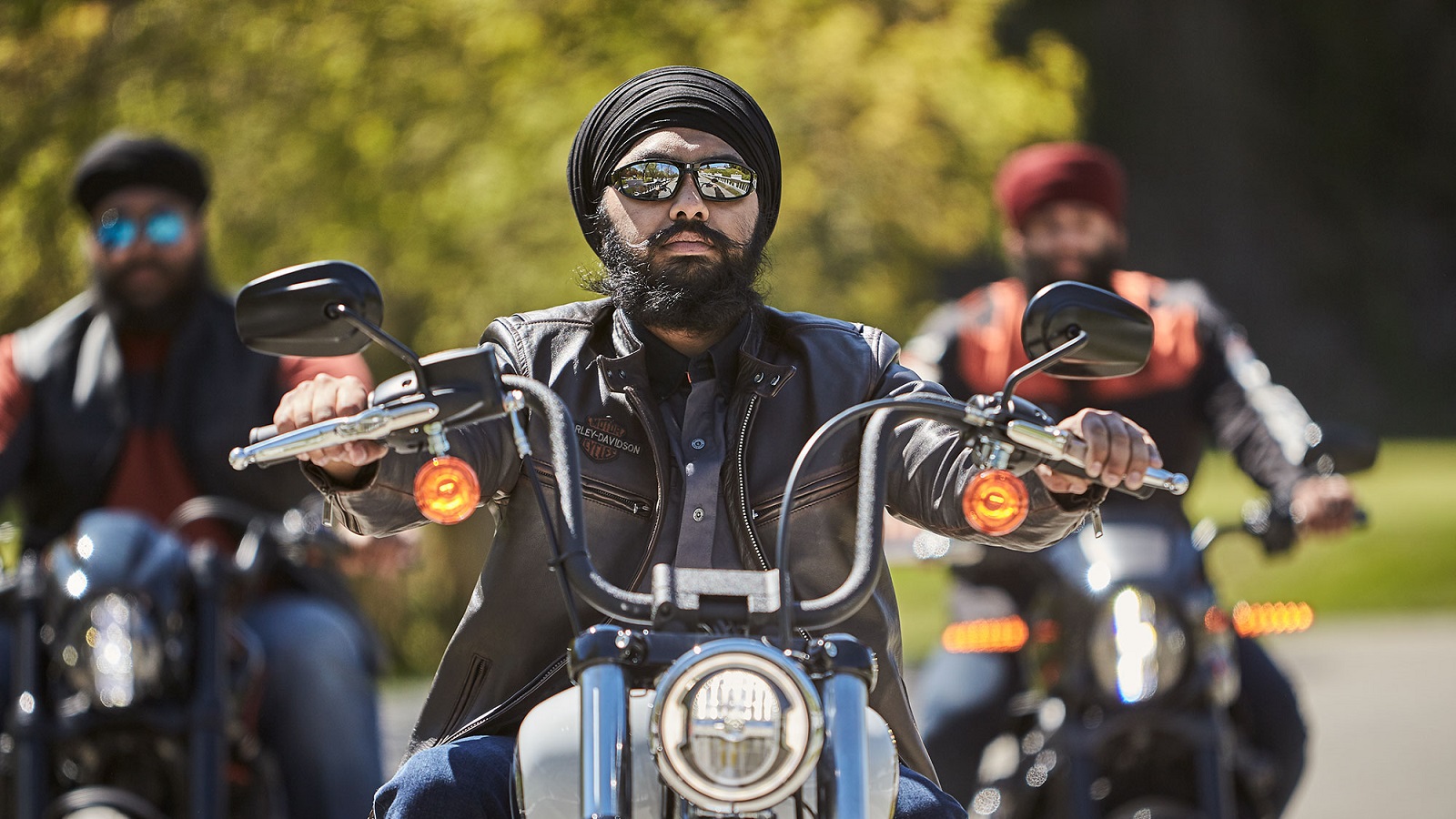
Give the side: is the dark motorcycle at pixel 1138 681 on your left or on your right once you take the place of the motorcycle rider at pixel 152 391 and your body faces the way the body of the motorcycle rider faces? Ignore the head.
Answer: on your left

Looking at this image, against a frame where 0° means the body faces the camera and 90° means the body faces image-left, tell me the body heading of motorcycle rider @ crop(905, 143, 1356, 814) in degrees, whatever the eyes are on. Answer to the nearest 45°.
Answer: approximately 0°

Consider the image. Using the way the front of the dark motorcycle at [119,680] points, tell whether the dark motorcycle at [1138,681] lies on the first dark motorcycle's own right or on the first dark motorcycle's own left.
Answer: on the first dark motorcycle's own left

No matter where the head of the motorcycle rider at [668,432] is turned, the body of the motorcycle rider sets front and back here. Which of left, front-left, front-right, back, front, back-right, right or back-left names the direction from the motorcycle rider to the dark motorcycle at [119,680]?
back-right

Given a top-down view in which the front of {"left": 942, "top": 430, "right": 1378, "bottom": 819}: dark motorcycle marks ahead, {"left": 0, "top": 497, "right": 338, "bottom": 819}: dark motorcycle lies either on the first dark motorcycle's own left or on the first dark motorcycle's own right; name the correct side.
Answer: on the first dark motorcycle's own right

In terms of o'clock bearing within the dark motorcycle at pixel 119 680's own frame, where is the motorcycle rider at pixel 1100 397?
The motorcycle rider is roughly at 9 o'clock from the dark motorcycle.

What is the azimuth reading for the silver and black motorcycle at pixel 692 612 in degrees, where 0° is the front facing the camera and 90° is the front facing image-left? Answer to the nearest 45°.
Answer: approximately 0°

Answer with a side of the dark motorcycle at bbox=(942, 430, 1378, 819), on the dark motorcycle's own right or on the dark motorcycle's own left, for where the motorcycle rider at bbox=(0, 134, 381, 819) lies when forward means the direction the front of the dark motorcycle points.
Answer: on the dark motorcycle's own right
